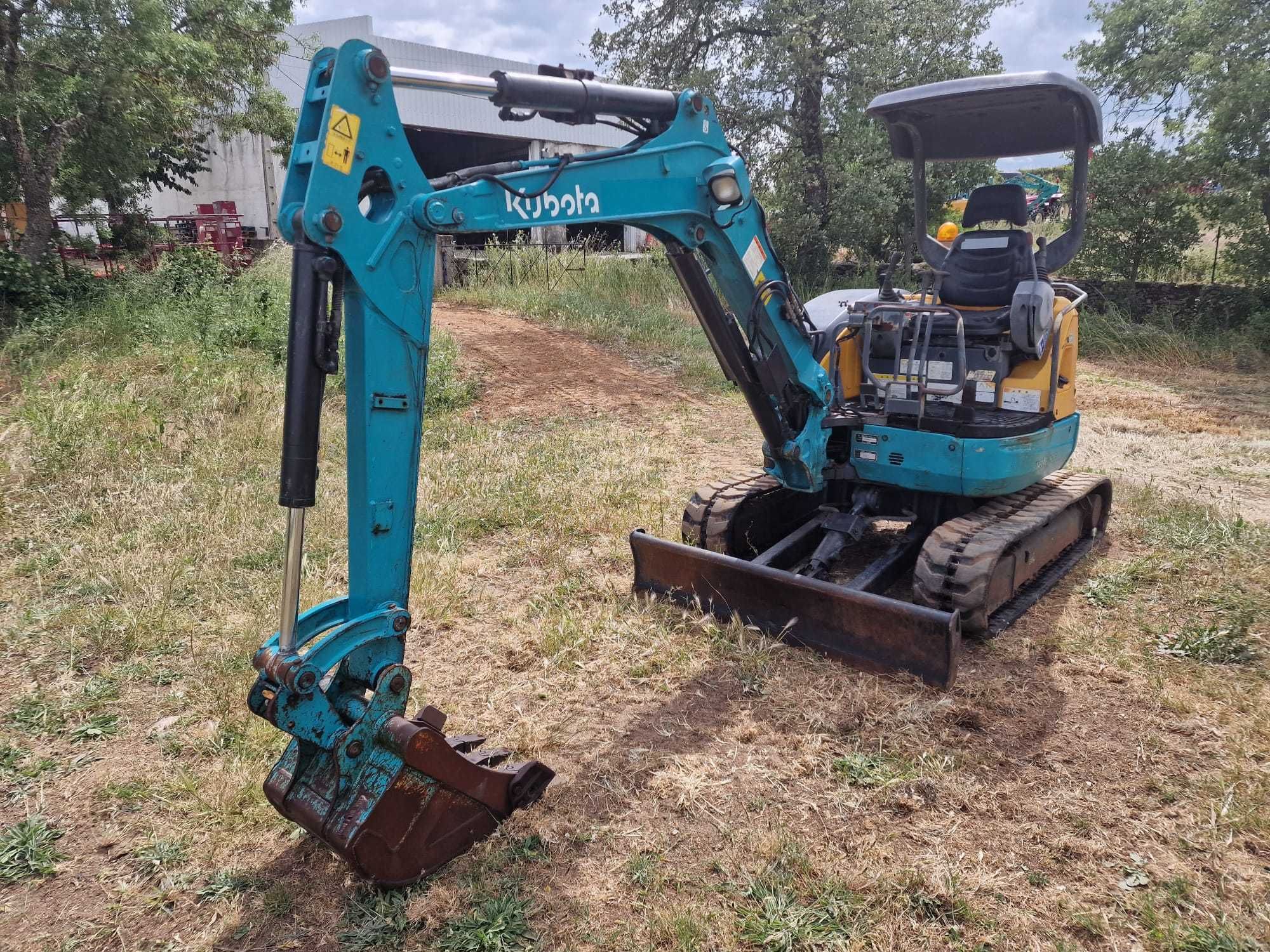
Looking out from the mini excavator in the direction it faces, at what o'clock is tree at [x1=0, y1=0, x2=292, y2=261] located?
The tree is roughly at 3 o'clock from the mini excavator.

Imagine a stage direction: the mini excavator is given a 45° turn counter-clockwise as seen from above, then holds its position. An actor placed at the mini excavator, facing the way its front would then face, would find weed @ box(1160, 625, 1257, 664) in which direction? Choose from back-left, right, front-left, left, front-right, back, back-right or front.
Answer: left

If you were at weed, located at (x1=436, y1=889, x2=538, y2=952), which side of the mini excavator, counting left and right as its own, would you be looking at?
front

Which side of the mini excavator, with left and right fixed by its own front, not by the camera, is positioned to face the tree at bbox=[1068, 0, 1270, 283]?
back

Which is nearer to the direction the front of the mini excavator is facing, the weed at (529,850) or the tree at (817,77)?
the weed

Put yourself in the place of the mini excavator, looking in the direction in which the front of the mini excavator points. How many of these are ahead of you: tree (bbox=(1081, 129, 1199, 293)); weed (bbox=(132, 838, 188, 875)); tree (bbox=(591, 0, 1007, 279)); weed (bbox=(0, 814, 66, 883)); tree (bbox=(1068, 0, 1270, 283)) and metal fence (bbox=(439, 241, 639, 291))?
2

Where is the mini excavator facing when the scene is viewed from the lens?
facing the viewer and to the left of the viewer

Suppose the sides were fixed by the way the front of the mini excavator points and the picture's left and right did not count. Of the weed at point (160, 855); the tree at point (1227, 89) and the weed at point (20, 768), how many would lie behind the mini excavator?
1

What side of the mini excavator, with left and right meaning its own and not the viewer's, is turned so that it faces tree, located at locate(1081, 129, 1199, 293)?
back

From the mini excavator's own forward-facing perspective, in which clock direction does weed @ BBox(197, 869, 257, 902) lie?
The weed is roughly at 12 o'clock from the mini excavator.

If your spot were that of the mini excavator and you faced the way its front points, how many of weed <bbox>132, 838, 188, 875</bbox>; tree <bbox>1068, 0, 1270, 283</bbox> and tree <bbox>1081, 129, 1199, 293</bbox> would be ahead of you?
1

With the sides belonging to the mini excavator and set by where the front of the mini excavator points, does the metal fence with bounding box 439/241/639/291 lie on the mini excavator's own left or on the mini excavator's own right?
on the mini excavator's own right

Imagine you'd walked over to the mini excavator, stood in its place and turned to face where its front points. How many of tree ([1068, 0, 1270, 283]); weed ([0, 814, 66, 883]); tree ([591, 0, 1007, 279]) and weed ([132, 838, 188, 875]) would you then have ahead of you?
2

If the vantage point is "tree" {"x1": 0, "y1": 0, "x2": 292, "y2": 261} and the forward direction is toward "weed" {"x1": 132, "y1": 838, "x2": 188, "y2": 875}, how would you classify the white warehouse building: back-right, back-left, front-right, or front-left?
back-left

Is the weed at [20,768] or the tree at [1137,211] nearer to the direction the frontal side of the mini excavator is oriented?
the weed

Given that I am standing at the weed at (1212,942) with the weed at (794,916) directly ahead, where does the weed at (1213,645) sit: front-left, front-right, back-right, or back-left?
back-right

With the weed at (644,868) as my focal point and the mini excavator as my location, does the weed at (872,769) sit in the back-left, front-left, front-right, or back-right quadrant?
front-left

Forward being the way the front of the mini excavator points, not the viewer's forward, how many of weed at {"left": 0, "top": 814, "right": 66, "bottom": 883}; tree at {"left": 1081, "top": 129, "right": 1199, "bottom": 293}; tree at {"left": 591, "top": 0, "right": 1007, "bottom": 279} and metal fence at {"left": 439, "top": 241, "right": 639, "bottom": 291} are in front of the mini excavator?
1

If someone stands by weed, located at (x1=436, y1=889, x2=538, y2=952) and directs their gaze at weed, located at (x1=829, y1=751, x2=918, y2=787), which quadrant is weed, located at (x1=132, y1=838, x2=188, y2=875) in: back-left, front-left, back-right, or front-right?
back-left
